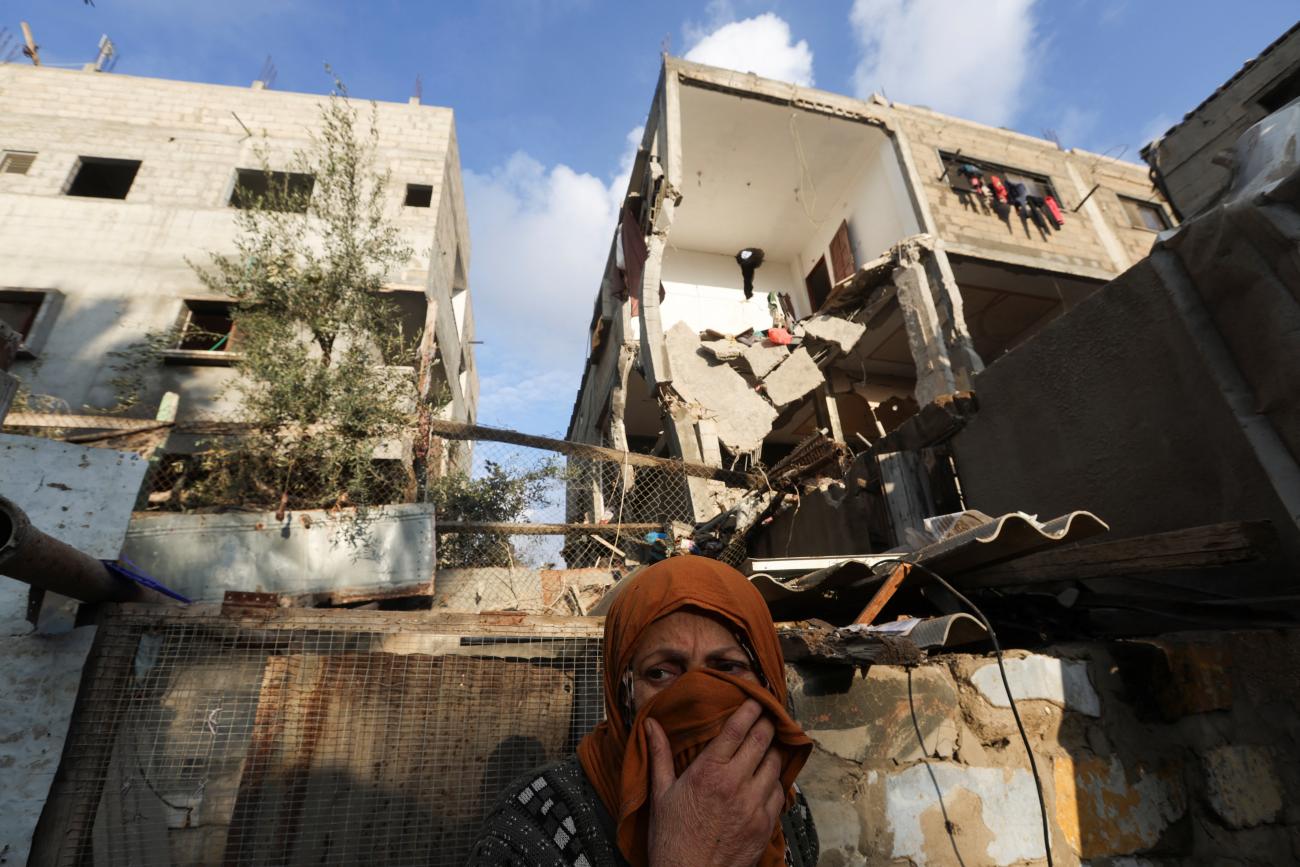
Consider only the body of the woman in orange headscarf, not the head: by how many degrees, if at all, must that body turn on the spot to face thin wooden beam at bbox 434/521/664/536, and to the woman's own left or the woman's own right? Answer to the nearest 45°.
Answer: approximately 135° to the woman's own left

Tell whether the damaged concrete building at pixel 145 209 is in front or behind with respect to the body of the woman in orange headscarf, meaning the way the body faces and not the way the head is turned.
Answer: behind

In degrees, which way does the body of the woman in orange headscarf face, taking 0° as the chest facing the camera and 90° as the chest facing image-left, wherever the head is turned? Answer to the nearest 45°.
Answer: approximately 315°

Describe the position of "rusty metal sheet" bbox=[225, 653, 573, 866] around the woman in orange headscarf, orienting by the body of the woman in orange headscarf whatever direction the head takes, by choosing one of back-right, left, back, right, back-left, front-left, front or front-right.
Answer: back

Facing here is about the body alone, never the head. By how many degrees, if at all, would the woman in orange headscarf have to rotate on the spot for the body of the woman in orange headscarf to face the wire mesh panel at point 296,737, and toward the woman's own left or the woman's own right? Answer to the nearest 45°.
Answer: approximately 180°

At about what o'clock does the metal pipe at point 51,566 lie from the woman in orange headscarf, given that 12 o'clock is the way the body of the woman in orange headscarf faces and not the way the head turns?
The metal pipe is roughly at 5 o'clock from the woman in orange headscarf.

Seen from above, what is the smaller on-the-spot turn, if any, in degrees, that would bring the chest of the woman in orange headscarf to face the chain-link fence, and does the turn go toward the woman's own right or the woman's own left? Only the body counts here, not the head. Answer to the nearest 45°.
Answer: approximately 135° to the woman's own left

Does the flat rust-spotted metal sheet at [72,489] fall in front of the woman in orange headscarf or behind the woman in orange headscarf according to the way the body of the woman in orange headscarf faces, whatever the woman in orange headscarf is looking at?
behind

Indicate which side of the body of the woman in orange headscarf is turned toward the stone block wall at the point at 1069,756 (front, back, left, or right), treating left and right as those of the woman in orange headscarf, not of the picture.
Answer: left

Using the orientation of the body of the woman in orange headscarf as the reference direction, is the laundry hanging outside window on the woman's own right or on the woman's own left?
on the woman's own left
